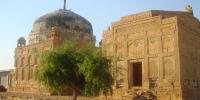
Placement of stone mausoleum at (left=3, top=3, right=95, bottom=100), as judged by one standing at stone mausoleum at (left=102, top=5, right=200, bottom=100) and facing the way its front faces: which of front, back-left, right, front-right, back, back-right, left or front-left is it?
right

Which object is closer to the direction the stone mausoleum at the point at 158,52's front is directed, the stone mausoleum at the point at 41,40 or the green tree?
the green tree

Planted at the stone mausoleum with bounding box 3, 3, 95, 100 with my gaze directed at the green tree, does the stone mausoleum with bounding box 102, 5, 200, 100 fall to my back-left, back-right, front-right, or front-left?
front-left

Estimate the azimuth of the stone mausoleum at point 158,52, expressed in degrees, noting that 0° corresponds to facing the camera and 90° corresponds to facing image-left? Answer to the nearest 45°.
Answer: approximately 45°

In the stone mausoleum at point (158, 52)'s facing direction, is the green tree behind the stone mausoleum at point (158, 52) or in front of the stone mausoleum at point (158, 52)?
in front
